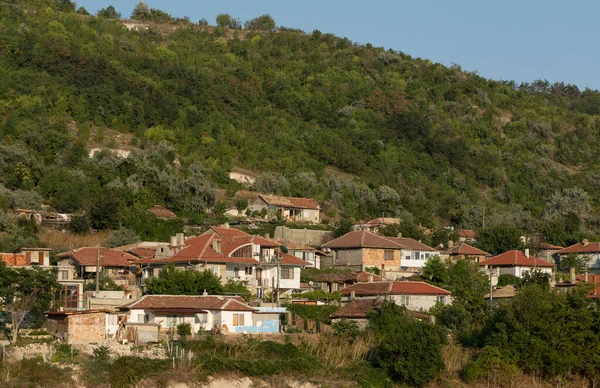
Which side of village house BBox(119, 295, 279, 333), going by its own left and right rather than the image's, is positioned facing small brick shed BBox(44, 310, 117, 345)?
right

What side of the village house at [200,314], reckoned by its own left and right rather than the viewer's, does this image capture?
front

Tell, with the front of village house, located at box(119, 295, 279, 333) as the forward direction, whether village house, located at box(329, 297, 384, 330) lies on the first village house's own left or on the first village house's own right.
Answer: on the first village house's own left

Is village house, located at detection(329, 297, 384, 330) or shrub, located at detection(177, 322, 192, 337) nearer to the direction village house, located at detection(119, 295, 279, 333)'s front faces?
the shrub

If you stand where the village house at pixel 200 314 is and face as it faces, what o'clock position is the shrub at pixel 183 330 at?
The shrub is roughly at 1 o'clock from the village house.
